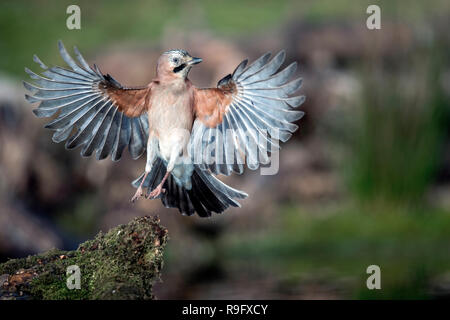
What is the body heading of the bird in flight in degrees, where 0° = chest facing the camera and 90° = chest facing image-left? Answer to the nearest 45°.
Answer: approximately 0°
